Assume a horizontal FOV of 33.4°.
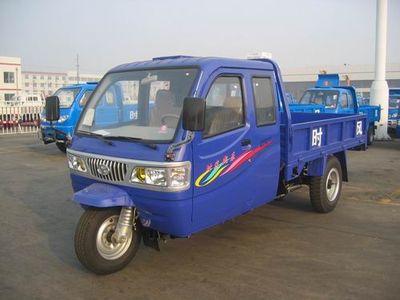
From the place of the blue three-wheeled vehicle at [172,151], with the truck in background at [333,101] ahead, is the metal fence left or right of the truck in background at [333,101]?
left

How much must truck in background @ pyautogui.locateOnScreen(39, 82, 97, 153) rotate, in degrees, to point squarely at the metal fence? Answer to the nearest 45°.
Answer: approximately 135° to its right

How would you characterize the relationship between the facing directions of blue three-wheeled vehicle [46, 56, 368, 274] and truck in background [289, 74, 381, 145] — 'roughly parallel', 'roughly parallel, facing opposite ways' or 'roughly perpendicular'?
roughly parallel

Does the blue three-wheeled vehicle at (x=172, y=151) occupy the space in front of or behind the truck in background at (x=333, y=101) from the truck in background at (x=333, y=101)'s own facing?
in front

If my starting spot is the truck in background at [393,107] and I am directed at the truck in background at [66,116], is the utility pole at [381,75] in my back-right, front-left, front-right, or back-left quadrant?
front-left

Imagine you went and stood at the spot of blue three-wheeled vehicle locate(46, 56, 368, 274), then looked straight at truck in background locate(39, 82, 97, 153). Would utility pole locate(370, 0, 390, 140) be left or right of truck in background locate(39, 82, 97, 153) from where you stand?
right

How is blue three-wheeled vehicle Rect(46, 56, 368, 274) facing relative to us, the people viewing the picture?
facing the viewer and to the left of the viewer
